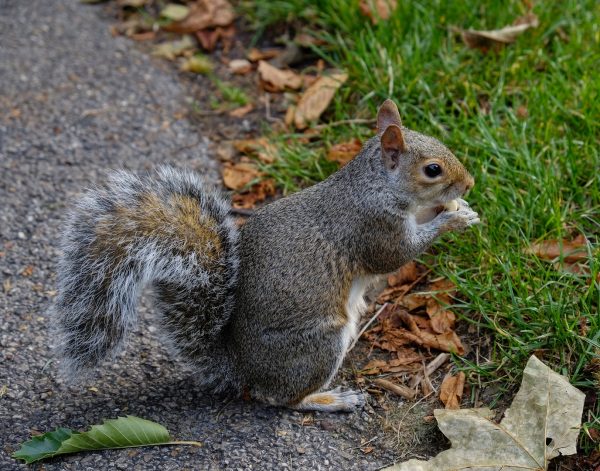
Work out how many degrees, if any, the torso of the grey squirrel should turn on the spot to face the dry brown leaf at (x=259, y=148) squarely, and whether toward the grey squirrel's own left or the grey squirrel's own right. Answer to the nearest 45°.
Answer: approximately 90° to the grey squirrel's own left

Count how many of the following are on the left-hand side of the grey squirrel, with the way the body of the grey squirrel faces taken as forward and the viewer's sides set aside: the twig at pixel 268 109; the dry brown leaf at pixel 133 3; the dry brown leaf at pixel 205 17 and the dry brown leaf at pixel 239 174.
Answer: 4

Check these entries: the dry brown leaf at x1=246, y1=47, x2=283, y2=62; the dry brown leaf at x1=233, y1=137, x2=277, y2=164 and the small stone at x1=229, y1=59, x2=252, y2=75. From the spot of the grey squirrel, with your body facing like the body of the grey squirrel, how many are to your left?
3

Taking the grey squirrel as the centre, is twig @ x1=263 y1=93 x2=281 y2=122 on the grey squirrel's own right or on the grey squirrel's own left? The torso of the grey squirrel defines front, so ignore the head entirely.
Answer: on the grey squirrel's own left

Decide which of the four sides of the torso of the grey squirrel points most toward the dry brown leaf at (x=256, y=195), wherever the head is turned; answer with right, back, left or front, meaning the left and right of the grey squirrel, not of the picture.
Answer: left

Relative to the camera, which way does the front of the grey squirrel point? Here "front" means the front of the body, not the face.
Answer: to the viewer's right

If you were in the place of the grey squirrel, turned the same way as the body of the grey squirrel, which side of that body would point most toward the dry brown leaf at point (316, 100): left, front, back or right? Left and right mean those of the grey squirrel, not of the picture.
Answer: left

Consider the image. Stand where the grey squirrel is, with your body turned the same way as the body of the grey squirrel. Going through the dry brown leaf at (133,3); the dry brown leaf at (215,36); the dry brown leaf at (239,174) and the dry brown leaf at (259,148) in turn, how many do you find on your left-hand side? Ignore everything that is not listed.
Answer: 4

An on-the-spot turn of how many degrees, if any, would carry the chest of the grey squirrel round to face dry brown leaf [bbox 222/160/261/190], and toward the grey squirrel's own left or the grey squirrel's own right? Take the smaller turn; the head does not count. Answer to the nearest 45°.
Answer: approximately 90° to the grey squirrel's own left

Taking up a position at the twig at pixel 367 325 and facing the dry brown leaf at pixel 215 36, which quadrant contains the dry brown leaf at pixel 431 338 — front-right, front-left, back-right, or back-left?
back-right
